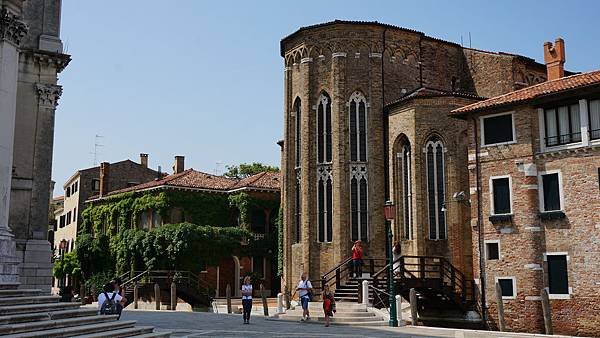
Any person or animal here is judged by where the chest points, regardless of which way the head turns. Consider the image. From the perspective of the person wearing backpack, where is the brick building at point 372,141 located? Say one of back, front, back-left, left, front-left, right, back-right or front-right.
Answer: front-right

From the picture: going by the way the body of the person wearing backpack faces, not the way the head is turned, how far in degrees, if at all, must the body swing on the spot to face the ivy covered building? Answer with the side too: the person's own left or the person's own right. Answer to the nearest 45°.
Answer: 0° — they already face it

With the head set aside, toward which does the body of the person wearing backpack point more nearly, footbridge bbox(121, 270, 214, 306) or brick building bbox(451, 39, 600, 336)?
the footbridge

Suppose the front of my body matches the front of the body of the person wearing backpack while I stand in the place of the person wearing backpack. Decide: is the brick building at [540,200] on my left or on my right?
on my right

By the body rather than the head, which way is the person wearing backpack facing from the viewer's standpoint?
away from the camera
